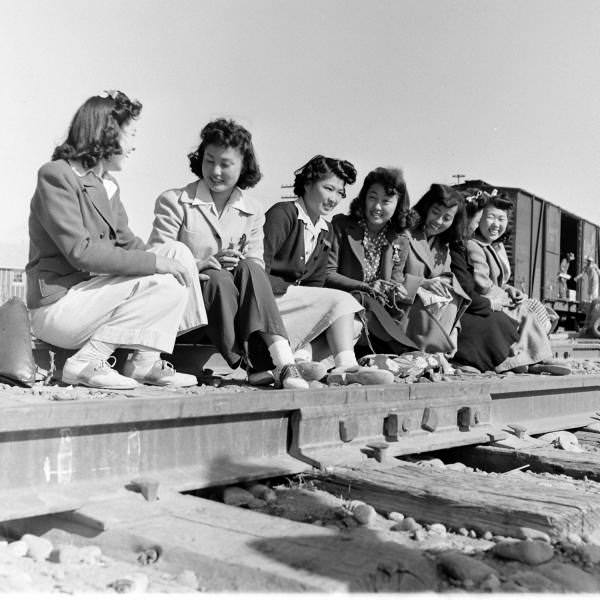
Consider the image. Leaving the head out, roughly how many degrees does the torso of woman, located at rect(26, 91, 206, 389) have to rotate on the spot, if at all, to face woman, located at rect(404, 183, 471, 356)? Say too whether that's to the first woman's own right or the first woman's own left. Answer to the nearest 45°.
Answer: approximately 45° to the first woman's own left

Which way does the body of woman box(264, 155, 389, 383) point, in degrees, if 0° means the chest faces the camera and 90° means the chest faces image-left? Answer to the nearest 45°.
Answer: approximately 315°

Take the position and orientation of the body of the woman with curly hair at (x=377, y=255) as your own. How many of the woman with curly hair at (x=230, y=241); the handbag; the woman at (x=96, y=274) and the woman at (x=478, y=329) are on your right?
3

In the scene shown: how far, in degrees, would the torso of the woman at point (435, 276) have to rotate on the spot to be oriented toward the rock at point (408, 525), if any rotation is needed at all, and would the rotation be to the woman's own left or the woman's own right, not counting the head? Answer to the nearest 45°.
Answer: approximately 45° to the woman's own right

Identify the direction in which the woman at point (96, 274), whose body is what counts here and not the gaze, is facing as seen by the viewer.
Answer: to the viewer's right

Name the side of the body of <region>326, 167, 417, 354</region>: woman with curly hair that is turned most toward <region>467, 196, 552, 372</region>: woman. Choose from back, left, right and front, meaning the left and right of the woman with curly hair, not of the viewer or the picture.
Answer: left

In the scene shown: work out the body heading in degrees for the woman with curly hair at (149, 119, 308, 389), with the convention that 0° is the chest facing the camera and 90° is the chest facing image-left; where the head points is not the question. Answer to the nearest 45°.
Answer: approximately 315°

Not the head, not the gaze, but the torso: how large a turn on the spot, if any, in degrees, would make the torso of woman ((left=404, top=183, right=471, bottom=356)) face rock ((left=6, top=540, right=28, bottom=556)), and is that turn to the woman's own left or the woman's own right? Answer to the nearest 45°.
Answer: approximately 45° to the woman's own right

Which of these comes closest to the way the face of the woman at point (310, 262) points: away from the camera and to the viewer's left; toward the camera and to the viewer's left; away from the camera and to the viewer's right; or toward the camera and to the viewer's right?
toward the camera and to the viewer's right

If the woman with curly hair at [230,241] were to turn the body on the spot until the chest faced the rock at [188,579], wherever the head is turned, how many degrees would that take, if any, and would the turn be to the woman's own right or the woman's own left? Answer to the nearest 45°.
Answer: approximately 45° to the woman's own right

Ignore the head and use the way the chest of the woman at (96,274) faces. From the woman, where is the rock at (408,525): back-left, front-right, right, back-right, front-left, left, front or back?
front-right
